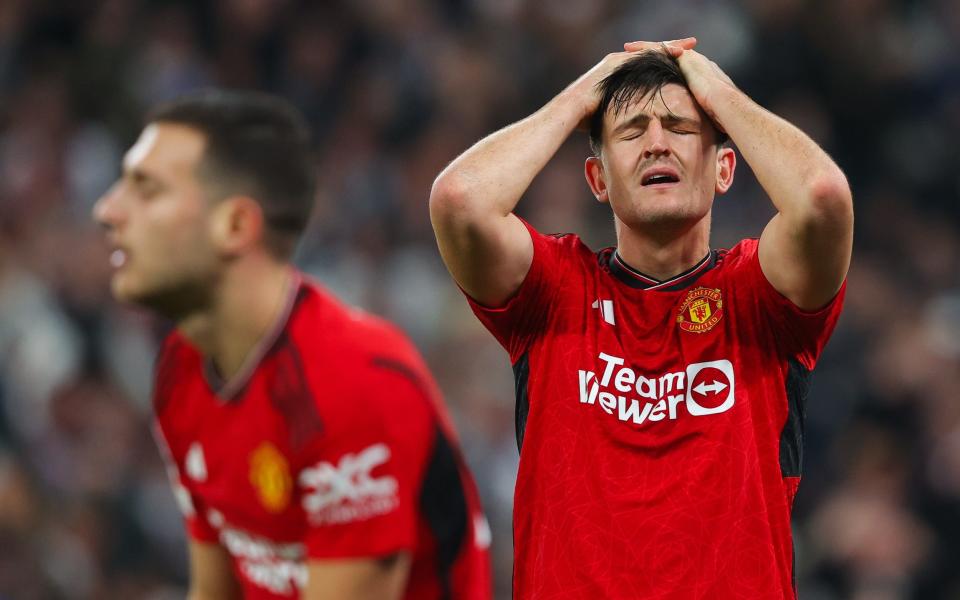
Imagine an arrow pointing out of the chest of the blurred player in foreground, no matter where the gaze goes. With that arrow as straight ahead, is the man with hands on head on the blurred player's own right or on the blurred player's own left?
on the blurred player's own left

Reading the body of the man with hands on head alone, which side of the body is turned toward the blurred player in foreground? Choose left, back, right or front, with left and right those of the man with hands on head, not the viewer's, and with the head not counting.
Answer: front

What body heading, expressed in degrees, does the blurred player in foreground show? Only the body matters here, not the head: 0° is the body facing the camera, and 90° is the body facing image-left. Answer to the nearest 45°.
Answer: approximately 45°

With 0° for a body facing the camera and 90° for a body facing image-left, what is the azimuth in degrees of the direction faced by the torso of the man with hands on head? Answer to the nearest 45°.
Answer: approximately 0°
